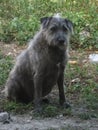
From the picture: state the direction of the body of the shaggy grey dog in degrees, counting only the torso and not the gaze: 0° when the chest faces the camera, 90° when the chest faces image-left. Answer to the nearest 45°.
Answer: approximately 315°
